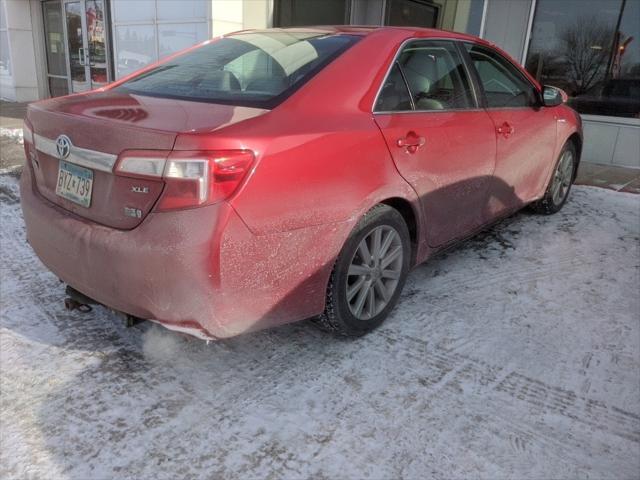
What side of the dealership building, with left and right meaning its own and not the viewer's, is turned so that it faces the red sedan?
front

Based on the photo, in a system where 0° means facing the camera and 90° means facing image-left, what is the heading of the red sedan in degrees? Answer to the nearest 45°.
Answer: approximately 225°

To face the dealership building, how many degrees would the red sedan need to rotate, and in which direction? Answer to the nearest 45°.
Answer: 0° — it already faces it

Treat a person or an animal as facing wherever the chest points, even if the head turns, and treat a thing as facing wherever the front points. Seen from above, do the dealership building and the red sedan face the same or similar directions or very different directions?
very different directions

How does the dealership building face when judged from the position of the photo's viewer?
facing the viewer and to the left of the viewer
